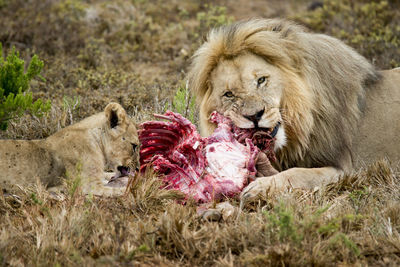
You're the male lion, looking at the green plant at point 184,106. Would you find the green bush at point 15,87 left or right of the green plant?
left

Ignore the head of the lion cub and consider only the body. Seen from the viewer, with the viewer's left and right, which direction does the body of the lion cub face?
facing to the right of the viewer

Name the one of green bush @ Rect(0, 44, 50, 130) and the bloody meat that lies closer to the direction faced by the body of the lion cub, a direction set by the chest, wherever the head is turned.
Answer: the bloody meat

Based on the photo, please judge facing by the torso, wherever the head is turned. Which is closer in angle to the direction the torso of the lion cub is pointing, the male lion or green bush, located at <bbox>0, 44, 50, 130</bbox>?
the male lion

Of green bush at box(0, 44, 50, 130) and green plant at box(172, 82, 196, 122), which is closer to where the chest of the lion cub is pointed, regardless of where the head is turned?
the green plant

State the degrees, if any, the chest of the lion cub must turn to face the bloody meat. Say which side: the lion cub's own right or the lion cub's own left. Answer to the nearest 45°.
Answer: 0° — it already faces it

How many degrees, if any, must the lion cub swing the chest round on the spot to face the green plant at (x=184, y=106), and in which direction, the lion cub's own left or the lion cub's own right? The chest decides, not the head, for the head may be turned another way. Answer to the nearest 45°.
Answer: approximately 45° to the lion cub's own left

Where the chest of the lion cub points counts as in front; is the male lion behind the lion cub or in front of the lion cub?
in front
